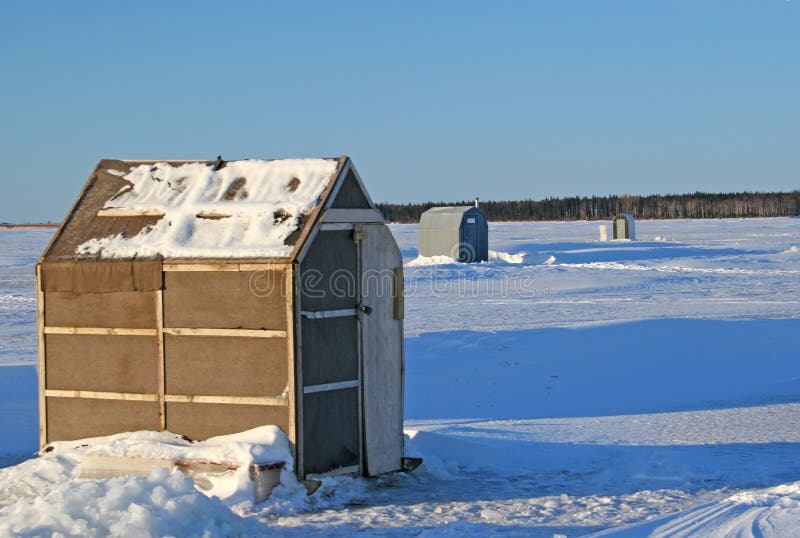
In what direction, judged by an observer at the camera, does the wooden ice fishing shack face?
facing the viewer and to the right of the viewer

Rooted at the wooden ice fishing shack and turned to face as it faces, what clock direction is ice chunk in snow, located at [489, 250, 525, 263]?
The ice chunk in snow is roughly at 8 o'clock from the wooden ice fishing shack.
